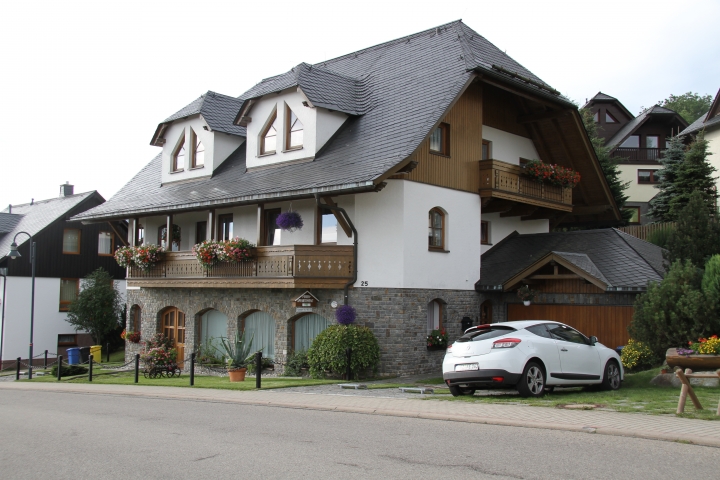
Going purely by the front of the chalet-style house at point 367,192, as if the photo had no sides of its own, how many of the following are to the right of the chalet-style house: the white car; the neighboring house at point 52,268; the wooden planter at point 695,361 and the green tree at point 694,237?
1

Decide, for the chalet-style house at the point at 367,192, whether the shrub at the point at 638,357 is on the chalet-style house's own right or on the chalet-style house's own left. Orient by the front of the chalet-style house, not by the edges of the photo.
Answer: on the chalet-style house's own left

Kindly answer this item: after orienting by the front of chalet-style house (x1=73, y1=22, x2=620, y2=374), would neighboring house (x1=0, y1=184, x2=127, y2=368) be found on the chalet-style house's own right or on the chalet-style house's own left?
on the chalet-style house's own right

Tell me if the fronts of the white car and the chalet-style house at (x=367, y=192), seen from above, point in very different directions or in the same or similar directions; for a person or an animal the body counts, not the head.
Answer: very different directions

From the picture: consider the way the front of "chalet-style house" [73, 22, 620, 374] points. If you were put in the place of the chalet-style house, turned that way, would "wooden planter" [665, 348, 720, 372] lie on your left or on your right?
on your left

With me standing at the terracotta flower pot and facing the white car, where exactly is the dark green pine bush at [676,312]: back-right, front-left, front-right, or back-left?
front-left

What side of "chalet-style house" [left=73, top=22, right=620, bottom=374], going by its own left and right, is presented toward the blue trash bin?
right

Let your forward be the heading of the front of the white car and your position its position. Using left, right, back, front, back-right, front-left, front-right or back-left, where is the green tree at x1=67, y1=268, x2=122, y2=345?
left

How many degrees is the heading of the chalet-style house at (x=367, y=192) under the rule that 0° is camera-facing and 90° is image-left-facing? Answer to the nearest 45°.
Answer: approximately 45°

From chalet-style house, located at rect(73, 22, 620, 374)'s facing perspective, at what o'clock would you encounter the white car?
The white car is roughly at 10 o'clock from the chalet-style house.

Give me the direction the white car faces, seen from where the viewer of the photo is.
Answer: facing away from the viewer and to the right of the viewer

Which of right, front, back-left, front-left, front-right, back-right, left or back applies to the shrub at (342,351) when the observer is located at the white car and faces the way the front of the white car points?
left
